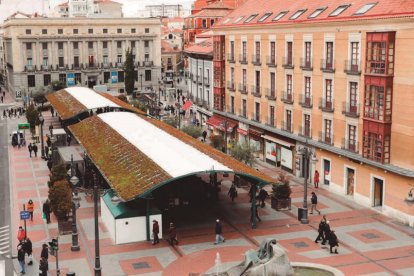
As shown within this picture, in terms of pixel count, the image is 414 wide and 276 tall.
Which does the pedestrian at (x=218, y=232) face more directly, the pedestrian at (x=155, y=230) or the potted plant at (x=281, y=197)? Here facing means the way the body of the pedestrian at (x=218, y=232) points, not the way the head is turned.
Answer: the pedestrian

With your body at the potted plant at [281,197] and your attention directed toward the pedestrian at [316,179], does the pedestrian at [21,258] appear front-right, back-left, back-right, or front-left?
back-left

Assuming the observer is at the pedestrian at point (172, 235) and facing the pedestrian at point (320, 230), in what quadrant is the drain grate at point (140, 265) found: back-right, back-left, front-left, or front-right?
back-right

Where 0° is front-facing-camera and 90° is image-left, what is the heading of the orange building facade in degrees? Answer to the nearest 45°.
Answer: approximately 45°

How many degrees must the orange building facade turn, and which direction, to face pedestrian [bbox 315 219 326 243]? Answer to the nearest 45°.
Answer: approximately 45° to its left

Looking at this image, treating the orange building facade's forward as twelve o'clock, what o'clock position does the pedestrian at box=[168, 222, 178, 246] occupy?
The pedestrian is roughly at 12 o'clock from the orange building facade.
